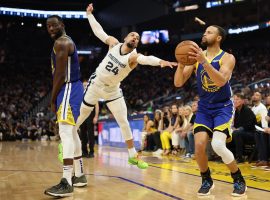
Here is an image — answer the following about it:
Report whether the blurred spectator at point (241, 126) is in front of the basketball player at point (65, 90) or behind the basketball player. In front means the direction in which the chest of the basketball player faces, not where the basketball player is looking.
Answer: behind

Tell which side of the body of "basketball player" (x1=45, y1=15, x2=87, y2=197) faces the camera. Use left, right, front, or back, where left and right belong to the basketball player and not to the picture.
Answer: left

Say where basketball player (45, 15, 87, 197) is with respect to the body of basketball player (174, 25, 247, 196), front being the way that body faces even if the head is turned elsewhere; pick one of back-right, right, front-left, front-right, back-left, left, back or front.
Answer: front-right

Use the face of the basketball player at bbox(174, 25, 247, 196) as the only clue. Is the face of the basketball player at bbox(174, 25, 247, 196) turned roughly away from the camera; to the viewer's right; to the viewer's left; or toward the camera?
to the viewer's left

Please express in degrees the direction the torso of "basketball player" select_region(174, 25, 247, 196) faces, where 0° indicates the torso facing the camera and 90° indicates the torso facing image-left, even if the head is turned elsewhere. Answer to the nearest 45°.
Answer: approximately 45°

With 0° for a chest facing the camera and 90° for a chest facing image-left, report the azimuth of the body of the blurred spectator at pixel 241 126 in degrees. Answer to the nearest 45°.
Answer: approximately 45°

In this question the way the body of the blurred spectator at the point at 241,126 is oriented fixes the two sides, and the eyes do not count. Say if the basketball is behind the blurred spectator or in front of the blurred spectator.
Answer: in front
